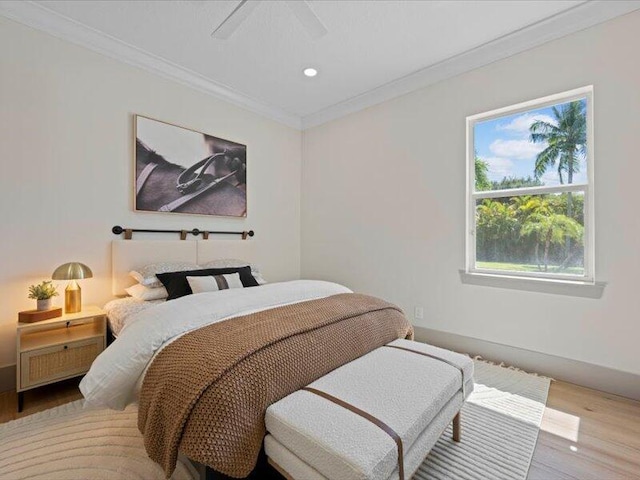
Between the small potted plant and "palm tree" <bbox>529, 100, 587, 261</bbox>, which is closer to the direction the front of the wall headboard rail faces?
the palm tree

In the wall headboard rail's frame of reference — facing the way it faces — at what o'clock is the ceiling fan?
The ceiling fan is roughly at 1 o'clock from the wall headboard rail.

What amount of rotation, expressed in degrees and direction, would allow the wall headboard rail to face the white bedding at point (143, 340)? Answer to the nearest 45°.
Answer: approximately 45° to its right

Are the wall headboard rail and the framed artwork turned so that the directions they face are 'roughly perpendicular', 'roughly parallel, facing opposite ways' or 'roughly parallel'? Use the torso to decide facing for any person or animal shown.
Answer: roughly parallel

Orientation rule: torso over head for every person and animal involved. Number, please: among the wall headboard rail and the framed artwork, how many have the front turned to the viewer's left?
0

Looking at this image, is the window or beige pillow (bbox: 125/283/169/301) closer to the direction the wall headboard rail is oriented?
the window

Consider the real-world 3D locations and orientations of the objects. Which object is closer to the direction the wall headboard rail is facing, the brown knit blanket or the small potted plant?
the brown knit blanket

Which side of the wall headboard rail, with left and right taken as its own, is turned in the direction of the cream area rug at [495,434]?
front

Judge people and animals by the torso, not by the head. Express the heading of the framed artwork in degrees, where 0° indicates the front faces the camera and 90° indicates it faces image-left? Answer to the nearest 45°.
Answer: approximately 315°

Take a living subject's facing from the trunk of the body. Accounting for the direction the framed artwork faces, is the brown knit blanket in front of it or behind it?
in front

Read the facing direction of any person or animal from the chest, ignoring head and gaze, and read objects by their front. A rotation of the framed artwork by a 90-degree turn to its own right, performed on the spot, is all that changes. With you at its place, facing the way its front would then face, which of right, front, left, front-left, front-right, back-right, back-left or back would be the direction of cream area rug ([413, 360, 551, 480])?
left

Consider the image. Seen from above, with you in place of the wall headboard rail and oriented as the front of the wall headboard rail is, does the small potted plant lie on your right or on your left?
on your right

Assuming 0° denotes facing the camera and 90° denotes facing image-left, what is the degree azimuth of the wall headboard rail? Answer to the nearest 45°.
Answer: approximately 315°
